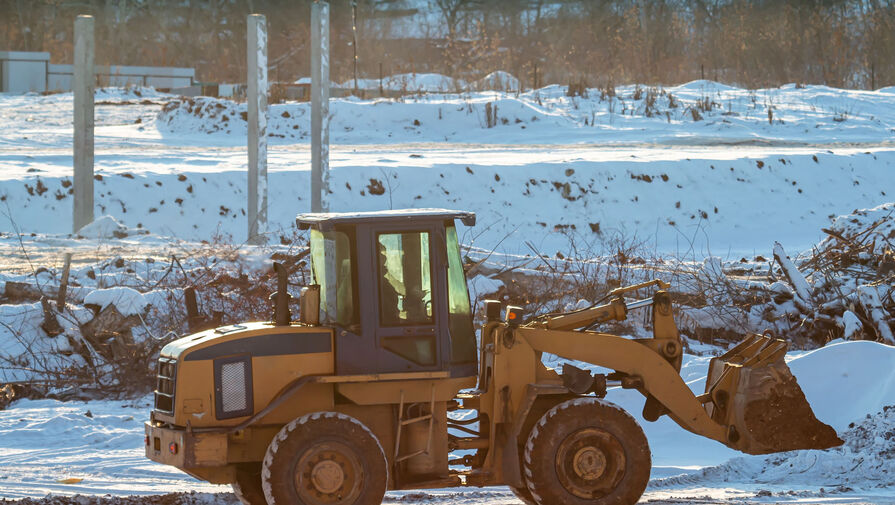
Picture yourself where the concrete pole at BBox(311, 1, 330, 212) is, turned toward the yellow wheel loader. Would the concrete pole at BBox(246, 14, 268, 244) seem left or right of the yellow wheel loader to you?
right

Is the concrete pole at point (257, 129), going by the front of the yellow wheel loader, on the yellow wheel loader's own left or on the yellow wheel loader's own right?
on the yellow wheel loader's own left

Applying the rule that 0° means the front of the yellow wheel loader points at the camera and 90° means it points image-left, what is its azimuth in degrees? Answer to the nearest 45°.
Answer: approximately 270°

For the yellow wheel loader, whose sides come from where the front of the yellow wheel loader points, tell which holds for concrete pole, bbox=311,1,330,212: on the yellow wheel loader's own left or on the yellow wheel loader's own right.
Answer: on the yellow wheel loader's own left

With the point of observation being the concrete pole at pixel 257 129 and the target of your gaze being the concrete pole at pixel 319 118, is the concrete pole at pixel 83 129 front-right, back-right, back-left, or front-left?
back-left

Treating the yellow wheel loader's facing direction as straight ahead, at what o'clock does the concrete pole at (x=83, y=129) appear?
The concrete pole is roughly at 8 o'clock from the yellow wheel loader.
